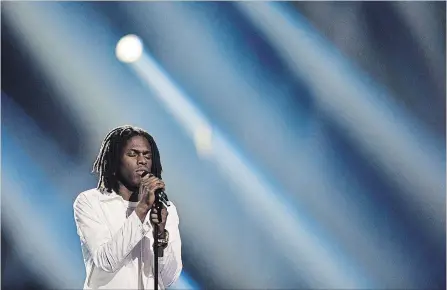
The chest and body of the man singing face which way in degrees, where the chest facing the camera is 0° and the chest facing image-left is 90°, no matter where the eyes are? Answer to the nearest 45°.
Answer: approximately 315°

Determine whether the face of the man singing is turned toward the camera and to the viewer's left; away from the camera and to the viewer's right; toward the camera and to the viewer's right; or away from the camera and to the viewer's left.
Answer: toward the camera and to the viewer's right
